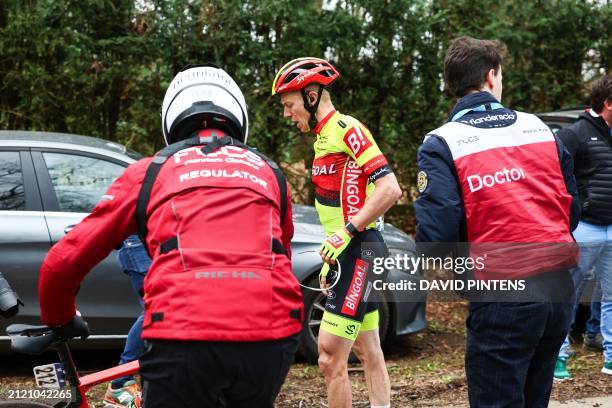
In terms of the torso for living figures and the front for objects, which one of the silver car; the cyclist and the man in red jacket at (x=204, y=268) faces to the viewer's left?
the cyclist

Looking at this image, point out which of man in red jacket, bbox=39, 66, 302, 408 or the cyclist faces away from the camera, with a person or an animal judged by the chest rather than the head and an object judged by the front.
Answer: the man in red jacket

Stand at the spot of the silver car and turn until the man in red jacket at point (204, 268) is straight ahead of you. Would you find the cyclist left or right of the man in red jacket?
left

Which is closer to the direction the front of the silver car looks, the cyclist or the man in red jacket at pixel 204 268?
the cyclist

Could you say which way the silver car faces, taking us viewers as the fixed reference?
facing to the right of the viewer

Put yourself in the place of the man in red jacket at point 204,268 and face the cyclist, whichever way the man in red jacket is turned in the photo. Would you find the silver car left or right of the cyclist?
left

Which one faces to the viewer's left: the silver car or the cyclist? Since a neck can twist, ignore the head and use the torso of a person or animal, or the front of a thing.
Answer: the cyclist

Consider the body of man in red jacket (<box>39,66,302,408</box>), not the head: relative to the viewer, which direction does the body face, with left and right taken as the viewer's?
facing away from the viewer

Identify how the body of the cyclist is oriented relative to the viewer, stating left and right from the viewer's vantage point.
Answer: facing to the left of the viewer

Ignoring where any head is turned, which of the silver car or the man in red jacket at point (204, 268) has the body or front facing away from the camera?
the man in red jacket

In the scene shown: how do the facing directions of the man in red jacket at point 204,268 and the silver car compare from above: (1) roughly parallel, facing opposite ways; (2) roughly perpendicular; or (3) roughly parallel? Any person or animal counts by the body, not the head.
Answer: roughly perpendicular

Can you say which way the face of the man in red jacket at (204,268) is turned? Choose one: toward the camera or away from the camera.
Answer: away from the camera

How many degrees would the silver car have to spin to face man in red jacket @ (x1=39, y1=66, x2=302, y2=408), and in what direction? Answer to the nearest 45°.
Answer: approximately 90° to its right
